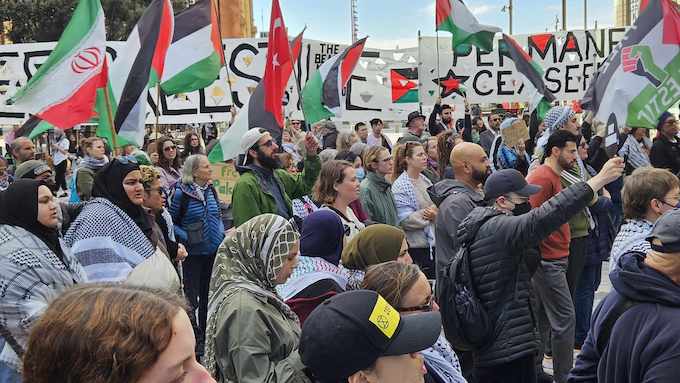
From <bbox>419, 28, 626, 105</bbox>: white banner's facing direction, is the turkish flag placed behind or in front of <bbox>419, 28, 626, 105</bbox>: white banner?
in front

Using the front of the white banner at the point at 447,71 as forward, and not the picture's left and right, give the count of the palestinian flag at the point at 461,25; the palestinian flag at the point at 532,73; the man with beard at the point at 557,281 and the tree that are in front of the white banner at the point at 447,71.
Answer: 3

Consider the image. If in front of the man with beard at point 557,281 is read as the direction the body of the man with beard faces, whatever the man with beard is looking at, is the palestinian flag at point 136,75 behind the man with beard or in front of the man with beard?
behind

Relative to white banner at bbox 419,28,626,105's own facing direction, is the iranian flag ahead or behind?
ahead

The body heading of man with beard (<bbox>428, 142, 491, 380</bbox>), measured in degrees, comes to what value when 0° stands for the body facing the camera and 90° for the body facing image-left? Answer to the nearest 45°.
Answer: approximately 270°

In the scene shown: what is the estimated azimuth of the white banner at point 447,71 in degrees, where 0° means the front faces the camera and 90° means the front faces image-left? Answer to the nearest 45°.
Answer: approximately 0°

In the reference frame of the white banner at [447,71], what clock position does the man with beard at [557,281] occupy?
The man with beard is roughly at 12 o'clock from the white banner.

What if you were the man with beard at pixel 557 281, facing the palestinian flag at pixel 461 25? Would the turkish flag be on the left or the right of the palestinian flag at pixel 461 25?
left

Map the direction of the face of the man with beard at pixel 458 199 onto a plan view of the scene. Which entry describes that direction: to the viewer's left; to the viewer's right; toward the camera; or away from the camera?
to the viewer's right
